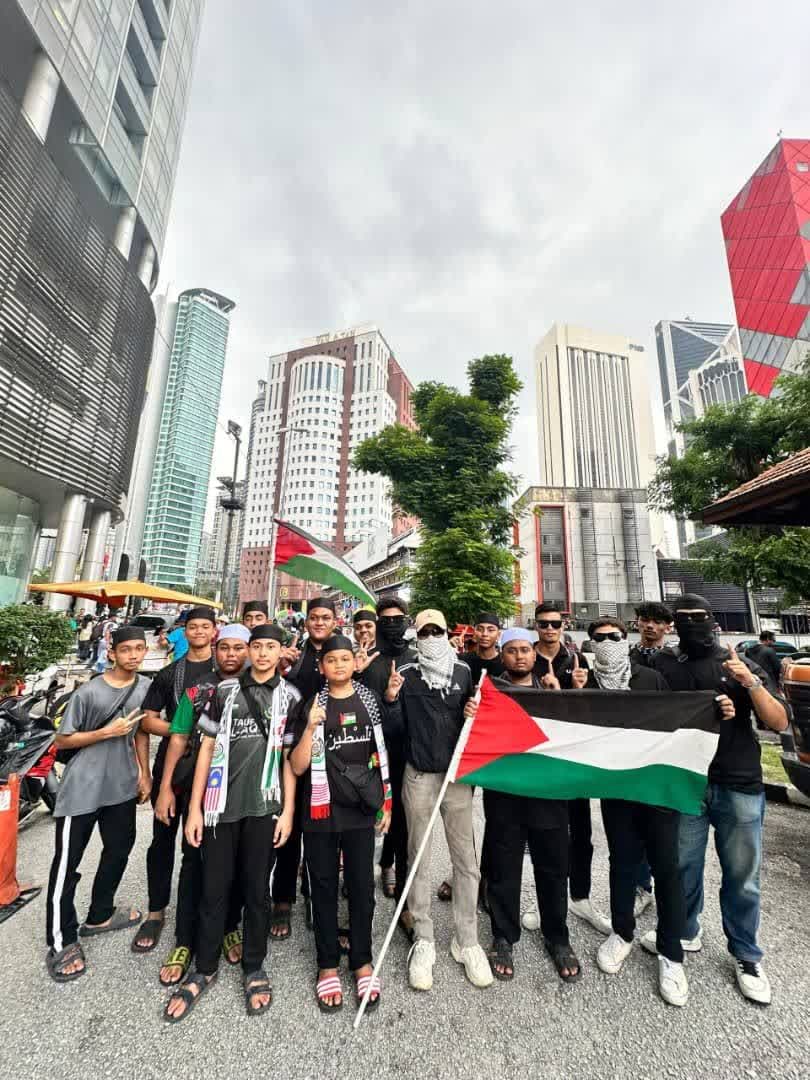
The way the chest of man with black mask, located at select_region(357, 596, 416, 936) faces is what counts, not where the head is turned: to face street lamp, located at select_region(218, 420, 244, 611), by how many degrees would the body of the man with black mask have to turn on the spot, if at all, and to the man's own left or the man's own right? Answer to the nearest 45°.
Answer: approximately 135° to the man's own right

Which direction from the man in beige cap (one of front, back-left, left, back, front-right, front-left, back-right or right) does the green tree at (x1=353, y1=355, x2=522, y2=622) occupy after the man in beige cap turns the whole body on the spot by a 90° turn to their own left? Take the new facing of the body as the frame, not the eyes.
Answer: left

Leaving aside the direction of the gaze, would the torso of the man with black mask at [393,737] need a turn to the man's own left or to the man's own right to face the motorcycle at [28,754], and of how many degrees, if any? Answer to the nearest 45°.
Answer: approximately 90° to the man's own right
